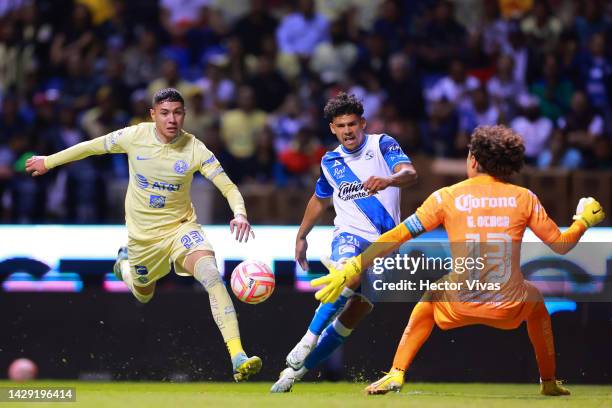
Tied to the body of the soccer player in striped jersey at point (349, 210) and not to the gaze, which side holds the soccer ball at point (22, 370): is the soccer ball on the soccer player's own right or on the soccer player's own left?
on the soccer player's own right

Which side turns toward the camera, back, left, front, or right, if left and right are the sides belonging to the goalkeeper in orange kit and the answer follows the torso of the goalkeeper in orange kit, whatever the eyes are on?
back

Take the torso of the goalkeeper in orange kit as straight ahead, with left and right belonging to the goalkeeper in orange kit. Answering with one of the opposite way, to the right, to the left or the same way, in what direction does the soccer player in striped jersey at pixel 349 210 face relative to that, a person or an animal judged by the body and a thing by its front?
the opposite way

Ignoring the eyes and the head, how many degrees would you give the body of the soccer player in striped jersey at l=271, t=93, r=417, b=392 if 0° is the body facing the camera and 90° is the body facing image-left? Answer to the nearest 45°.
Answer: approximately 0°

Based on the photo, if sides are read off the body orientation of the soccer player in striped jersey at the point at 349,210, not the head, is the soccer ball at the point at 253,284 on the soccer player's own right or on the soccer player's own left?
on the soccer player's own right

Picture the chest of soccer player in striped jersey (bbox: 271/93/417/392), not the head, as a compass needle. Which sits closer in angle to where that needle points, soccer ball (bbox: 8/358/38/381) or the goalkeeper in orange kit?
the goalkeeper in orange kit

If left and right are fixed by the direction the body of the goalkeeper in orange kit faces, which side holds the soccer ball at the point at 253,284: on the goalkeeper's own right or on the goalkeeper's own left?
on the goalkeeper's own left

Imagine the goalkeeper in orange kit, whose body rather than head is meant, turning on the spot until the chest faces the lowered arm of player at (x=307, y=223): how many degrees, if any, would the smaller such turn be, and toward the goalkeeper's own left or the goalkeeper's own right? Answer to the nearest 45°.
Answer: approximately 45° to the goalkeeper's own left

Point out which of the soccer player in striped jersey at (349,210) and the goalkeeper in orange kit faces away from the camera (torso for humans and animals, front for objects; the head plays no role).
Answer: the goalkeeper in orange kit

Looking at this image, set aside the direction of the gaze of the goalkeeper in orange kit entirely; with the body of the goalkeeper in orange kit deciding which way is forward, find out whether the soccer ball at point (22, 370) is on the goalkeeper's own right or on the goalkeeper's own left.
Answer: on the goalkeeper's own left

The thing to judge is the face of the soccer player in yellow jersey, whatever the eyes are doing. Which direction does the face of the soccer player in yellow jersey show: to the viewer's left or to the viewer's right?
to the viewer's right

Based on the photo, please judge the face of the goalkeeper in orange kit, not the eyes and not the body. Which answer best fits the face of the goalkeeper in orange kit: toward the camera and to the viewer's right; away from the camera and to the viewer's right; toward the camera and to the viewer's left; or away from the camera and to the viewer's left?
away from the camera and to the viewer's left

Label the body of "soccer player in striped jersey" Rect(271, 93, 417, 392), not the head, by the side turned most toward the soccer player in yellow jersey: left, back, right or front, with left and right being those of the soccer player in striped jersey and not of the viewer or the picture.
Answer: right
